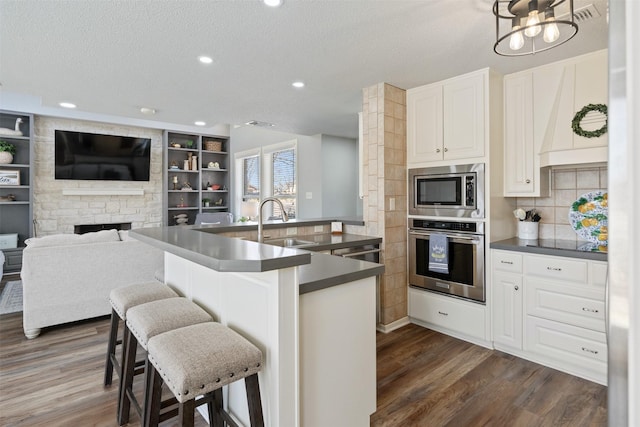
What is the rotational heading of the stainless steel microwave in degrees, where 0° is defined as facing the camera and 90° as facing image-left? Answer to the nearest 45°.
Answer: approximately 45°

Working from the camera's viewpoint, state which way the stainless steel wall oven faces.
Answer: facing the viewer and to the left of the viewer

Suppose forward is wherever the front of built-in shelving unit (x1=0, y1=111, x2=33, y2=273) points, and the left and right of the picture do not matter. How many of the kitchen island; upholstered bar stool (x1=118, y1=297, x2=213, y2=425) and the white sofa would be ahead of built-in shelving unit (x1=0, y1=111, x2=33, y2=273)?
3

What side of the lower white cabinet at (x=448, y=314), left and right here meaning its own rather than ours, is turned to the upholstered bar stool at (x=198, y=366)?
front

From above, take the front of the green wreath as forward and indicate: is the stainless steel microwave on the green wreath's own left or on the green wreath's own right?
on the green wreath's own right

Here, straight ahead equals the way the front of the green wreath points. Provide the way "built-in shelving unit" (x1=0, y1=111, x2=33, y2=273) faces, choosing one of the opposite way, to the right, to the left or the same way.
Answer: to the left

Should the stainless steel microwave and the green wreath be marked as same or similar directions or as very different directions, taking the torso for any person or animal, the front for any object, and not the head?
same or similar directions

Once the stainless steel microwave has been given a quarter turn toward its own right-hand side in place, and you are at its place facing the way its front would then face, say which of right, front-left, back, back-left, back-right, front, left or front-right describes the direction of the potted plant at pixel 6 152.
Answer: front-left

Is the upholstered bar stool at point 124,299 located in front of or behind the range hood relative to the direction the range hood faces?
in front

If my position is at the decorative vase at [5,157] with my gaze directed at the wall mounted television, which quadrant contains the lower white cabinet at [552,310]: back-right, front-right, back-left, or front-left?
front-right

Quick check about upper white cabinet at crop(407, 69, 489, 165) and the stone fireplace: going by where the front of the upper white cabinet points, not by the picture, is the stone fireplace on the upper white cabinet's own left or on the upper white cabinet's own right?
on the upper white cabinet's own right

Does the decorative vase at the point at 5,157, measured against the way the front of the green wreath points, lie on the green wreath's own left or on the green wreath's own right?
on the green wreath's own right

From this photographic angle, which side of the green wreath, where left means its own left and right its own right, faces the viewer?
front

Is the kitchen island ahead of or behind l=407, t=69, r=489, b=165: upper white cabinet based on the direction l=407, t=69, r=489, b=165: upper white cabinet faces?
ahead
